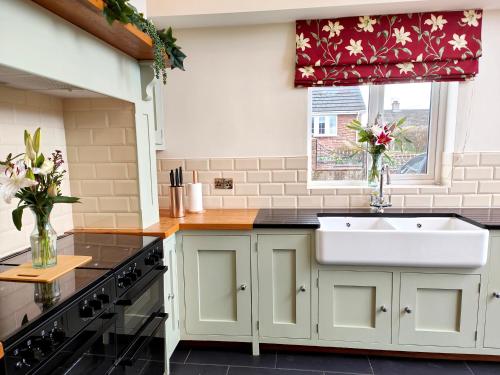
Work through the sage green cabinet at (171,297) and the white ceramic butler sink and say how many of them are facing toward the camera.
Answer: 1

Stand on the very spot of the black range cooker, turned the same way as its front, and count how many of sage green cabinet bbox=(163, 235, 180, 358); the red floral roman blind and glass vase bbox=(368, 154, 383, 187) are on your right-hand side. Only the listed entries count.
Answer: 0

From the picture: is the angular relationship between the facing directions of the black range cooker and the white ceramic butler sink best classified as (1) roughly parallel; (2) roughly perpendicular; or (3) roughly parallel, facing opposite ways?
roughly perpendicular

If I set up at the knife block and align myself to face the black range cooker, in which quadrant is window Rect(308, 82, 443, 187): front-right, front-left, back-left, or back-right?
back-left

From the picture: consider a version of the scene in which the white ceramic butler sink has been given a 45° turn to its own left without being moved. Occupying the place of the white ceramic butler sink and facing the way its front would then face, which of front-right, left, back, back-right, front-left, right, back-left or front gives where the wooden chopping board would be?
right

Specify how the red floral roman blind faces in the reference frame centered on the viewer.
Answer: facing the viewer

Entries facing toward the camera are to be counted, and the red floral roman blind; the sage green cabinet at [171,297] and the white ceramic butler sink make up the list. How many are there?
2

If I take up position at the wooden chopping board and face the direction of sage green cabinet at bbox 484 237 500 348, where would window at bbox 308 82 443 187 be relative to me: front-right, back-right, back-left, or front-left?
front-left

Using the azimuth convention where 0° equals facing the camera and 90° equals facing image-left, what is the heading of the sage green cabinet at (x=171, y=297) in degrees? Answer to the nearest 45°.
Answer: approximately 270°

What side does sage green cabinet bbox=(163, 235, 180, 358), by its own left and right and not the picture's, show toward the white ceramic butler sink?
front

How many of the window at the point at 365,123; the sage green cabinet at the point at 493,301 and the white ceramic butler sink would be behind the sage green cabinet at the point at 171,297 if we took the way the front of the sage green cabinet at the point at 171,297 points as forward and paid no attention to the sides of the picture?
0

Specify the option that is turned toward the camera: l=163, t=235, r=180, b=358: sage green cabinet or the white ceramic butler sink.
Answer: the white ceramic butler sink

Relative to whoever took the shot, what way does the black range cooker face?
facing the viewer and to the right of the viewer

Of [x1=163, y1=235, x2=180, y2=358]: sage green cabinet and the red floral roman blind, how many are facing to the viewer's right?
1

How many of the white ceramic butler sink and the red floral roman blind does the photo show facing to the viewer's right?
0

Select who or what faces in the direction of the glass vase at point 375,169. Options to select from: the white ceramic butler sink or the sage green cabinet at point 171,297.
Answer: the sage green cabinet

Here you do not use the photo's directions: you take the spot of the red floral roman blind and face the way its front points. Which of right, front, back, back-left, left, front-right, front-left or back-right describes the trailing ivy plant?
front-right
